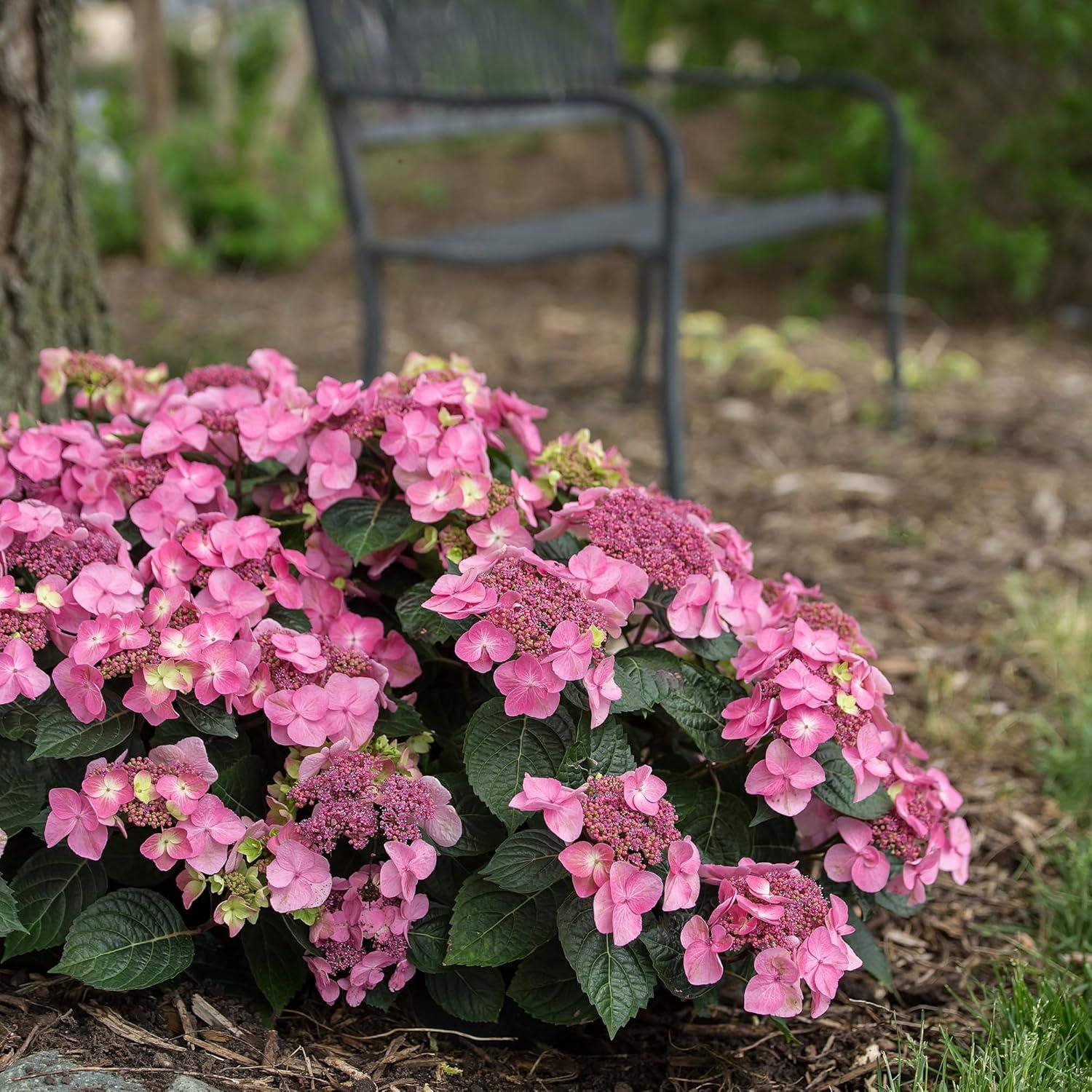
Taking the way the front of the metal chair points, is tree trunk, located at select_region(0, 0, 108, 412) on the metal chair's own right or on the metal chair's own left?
on the metal chair's own right

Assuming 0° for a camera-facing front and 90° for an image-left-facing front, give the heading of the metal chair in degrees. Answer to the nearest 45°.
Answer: approximately 315°

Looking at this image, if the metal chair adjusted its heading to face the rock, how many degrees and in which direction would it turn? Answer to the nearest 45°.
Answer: approximately 45° to its right

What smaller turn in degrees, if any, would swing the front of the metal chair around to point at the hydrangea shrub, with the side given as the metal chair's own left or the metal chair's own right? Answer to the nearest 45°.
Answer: approximately 45° to the metal chair's own right
